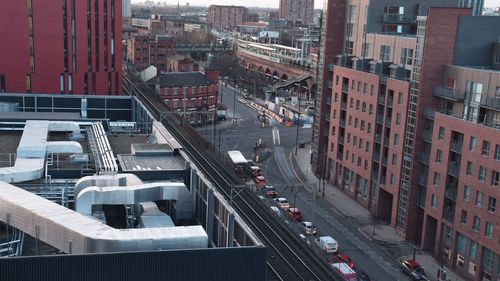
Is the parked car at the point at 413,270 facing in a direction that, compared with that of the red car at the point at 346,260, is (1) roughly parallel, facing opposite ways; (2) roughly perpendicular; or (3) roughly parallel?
roughly parallel, facing opposite ways

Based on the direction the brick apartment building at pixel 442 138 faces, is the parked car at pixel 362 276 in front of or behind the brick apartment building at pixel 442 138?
in front

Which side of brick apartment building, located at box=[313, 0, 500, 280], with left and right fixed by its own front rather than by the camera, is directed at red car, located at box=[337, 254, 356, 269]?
front

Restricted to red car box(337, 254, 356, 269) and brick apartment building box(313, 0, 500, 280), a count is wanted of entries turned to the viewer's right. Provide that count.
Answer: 0

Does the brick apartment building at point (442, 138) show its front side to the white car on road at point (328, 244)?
yes

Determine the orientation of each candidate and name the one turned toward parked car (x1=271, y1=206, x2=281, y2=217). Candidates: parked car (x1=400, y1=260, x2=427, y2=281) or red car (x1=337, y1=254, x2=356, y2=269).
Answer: the red car

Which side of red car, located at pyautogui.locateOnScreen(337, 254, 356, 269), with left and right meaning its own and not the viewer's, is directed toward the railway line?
left

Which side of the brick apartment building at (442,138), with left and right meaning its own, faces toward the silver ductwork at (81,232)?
front

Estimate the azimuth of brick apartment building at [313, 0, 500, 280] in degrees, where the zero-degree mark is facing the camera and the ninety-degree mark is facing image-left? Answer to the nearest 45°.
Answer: approximately 45°

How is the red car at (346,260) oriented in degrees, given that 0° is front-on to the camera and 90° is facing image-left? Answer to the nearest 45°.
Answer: approximately 135°

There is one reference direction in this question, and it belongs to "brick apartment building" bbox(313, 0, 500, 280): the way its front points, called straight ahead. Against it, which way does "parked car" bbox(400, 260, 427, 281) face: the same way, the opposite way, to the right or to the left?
to the left

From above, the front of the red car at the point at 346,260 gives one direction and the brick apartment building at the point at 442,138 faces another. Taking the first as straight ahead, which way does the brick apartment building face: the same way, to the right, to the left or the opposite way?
to the left

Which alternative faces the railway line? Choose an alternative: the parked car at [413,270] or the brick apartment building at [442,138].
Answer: the brick apartment building

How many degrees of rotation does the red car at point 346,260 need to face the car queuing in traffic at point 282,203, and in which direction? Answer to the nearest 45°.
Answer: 0° — it already faces it

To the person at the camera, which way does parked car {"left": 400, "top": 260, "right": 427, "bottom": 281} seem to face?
facing the viewer and to the right of the viewer

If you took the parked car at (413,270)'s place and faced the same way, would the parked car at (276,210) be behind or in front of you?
behind
